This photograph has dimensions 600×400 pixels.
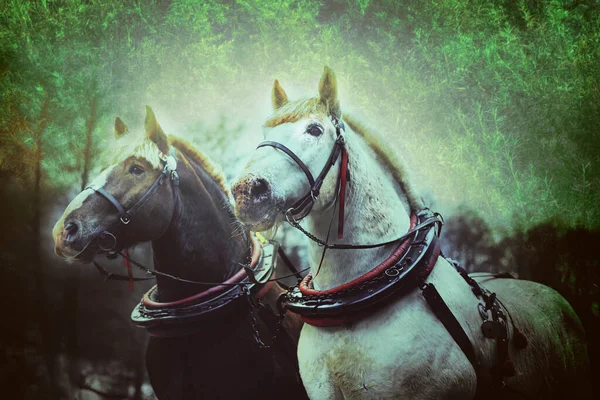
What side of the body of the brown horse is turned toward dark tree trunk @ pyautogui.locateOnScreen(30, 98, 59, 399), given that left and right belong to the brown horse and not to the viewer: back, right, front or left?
right

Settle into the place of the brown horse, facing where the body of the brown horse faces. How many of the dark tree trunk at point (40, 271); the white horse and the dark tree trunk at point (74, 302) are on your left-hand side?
1

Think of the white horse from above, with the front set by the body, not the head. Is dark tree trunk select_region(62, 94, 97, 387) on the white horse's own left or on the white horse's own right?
on the white horse's own right

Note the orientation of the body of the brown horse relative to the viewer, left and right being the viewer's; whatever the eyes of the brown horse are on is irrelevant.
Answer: facing the viewer and to the left of the viewer

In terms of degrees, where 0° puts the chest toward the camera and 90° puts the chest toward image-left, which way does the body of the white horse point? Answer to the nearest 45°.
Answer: approximately 45°

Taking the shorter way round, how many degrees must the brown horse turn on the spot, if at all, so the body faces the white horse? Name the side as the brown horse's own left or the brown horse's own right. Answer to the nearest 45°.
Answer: approximately 90° to the brown horse's own left

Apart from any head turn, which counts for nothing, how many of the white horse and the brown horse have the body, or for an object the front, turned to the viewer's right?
0
